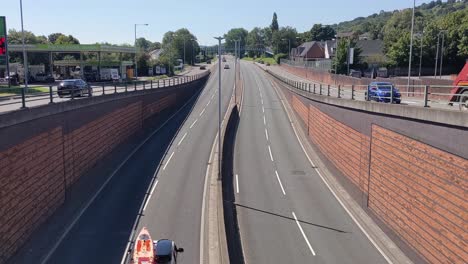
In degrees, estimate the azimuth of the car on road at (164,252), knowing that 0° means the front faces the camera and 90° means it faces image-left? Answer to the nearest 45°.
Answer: approximately 180°

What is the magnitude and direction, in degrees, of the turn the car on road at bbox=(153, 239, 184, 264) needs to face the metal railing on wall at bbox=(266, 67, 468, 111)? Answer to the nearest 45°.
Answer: approximately 45° to its right
